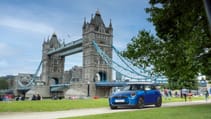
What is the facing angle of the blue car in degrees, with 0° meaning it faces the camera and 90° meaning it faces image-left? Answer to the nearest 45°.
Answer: approximately 45°

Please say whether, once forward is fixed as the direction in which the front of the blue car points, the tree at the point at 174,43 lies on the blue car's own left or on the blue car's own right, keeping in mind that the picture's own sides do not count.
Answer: on the blue car's own left
